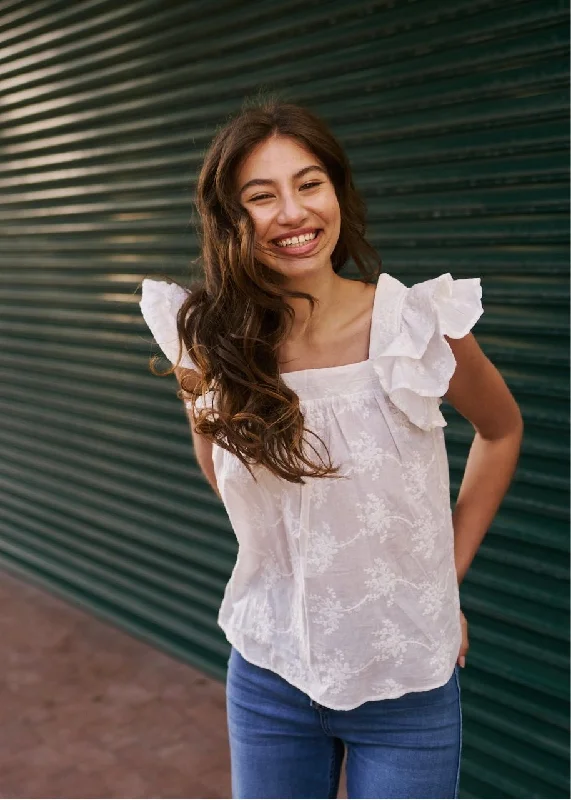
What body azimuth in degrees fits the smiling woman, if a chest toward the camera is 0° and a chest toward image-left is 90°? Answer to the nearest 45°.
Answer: approximately 0°
